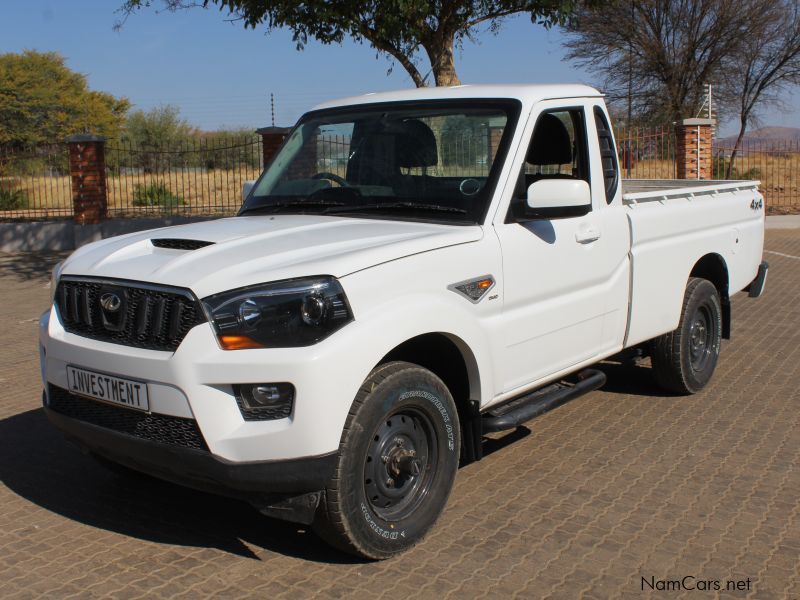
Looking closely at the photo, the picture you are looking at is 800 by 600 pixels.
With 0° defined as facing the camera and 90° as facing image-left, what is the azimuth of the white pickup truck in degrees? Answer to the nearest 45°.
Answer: approximately 45°

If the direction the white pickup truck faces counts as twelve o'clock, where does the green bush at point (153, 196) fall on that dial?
The green bush is roughly at 4 o'clock from the white pickup truck.

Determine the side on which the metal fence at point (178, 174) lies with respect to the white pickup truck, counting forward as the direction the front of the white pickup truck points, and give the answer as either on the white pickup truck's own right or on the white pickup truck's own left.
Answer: on the white pickup truck's own right

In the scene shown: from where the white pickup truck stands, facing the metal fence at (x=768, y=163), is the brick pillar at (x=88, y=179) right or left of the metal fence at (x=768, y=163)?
left
